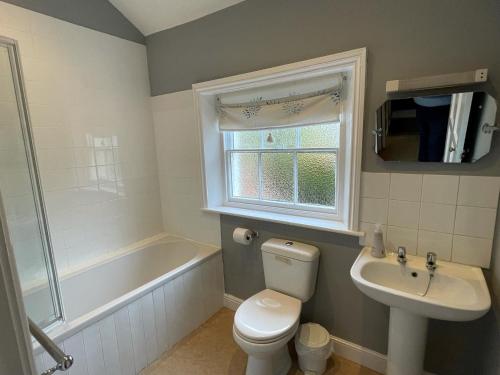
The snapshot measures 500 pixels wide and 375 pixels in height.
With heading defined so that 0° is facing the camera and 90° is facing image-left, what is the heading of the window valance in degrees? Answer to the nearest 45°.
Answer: approximately 45°

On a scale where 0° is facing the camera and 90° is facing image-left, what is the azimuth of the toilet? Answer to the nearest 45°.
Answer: approximately 45°
